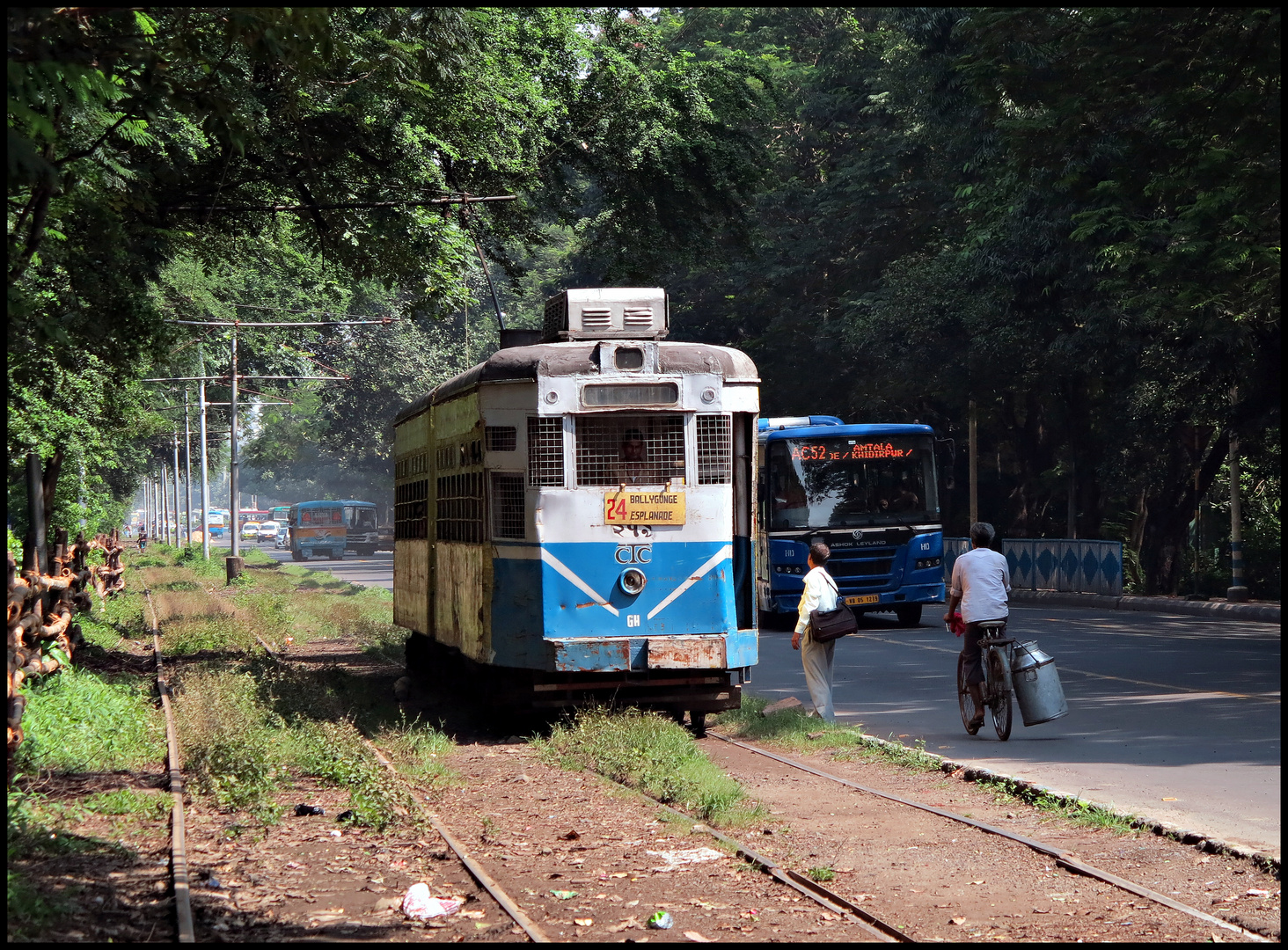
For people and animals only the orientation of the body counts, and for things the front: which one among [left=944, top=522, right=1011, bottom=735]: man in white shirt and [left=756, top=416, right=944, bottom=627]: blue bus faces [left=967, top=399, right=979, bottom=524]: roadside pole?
the man in white shirt

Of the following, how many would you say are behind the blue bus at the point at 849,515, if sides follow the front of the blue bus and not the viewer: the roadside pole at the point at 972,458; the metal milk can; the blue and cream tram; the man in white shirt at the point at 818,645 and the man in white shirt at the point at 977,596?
1

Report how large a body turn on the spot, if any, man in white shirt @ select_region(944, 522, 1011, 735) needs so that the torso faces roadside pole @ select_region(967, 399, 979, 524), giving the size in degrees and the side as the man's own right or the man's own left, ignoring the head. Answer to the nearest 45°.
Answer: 0° — they already face it

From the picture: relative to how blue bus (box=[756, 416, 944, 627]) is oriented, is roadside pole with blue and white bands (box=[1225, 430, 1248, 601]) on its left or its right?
on its left

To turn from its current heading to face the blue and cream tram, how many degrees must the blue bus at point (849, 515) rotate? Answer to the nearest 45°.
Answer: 0° — it already faces it

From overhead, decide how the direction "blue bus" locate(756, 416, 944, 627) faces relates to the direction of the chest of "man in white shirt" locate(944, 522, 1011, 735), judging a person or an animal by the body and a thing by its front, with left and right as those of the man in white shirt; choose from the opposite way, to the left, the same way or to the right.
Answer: the opposite way

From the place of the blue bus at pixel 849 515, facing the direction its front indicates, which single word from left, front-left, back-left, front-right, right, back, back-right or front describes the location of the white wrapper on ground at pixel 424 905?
front

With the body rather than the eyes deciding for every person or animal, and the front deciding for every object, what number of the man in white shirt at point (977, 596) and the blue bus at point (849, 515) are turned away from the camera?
1

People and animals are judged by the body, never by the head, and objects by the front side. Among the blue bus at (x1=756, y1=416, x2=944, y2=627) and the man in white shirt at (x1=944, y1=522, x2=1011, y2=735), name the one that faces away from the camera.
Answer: the man in white shirt

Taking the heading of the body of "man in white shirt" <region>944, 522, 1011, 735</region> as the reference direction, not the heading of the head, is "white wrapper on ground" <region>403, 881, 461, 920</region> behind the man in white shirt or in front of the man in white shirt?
behind

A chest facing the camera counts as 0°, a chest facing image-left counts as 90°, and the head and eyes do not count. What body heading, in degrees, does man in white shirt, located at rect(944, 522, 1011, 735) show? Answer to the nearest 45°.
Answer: approximately 180°

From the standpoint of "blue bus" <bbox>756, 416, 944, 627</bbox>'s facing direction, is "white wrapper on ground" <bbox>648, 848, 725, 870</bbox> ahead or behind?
ahead

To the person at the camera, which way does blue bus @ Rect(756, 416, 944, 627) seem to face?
facing the viewer

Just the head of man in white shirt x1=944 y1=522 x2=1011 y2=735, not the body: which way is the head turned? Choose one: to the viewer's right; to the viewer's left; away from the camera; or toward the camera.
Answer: away from the camera

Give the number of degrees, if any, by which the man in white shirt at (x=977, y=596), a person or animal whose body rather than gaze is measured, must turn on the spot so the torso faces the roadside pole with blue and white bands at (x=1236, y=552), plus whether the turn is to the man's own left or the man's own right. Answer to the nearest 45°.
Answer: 0° — they already face it

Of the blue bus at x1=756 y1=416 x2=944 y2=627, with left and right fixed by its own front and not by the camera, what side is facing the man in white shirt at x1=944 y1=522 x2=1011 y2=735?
front
